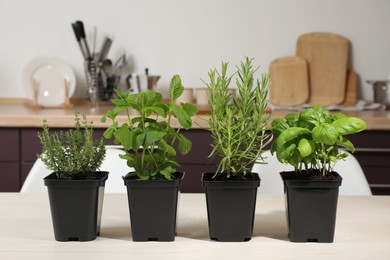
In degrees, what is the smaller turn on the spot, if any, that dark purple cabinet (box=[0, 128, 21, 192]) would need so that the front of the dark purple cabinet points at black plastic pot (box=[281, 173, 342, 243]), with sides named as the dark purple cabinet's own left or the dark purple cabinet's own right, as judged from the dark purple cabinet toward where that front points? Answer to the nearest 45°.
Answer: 0° — it already faces it

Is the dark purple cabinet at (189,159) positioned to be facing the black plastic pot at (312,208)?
yes

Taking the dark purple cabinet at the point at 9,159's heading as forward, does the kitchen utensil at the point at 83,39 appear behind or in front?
behind

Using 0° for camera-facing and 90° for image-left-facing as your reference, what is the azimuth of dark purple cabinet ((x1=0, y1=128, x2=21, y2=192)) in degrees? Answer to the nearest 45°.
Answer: approximately 0°

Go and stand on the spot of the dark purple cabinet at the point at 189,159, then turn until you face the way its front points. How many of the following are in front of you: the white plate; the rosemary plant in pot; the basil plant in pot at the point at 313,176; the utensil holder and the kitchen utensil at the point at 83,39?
2

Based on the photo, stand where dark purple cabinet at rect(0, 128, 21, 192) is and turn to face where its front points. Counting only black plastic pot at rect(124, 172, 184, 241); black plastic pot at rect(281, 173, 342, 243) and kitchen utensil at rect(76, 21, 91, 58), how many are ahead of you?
2

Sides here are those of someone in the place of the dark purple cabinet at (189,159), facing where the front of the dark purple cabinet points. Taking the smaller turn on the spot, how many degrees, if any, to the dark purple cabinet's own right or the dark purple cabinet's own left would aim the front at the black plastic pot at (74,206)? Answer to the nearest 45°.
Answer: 0° — it already faces it

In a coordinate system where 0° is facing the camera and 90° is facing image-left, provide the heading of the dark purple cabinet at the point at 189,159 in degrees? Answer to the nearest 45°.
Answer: approximately 0°

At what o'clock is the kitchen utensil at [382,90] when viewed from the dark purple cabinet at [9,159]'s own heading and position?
The kitchen utensil is roughly at 9 o'clock from the dark purple cabinet.
